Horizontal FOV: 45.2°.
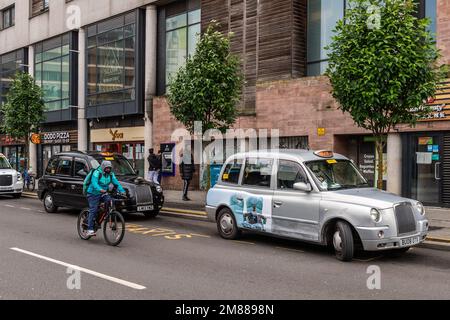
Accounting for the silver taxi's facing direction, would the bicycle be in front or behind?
behind

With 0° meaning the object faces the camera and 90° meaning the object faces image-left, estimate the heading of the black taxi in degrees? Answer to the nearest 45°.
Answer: approximately 315°

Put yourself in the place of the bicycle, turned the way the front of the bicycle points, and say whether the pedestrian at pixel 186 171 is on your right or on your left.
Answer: on your left

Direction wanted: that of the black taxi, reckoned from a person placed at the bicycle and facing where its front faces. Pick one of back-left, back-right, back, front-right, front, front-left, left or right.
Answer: back-left

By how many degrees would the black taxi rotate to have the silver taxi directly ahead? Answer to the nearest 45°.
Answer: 0° — it already faces it

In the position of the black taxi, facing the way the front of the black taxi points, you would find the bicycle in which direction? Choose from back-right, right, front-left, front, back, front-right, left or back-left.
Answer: front-right

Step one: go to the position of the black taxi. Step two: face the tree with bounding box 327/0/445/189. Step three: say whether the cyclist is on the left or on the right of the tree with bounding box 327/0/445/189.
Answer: right

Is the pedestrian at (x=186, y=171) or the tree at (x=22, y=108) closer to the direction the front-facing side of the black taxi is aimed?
the pedestrian

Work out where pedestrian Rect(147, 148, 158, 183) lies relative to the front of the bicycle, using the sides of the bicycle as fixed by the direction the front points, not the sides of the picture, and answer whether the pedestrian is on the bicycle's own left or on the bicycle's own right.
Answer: on the bicycle's own left
